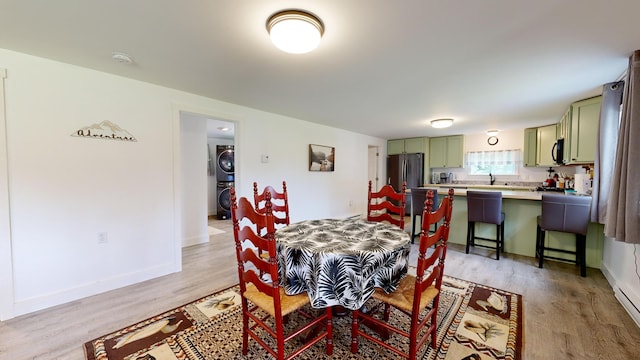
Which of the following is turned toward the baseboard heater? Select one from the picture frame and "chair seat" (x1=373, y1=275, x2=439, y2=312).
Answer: the picture frame

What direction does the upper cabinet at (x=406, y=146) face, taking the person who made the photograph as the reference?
facing the viewer

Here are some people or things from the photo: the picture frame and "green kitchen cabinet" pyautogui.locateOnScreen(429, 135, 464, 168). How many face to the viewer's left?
0

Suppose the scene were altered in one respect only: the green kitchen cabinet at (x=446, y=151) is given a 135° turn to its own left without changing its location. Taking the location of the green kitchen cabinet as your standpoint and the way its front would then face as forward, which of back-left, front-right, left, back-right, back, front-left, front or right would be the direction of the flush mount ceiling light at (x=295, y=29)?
back-right

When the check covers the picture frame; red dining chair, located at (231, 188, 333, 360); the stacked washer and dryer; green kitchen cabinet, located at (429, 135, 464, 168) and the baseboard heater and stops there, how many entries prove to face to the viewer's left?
1

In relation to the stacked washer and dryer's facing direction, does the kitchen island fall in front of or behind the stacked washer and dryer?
in front

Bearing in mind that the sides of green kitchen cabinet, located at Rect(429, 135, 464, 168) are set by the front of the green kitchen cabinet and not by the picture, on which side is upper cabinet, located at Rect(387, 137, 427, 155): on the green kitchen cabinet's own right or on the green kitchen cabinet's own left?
on the green kitchen cabinet's own right

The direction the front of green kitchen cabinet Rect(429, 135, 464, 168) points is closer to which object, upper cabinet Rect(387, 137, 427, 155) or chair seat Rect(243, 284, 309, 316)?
the chair seat

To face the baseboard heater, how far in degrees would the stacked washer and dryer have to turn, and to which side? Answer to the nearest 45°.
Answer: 0° — it already faces it

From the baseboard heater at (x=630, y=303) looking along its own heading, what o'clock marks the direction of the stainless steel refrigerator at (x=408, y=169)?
The stainless steel refrigerator is roughly at 1 o'clock from the baseboard heater.

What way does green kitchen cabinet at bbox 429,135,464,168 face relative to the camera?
toward the camera

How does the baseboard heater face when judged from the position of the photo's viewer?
facing to the left of the viewer

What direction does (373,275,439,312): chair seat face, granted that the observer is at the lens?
facing away from the viewer and to the left of the viewer

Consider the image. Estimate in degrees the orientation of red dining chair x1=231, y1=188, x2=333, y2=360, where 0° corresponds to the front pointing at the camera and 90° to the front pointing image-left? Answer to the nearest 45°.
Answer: approximately 225°

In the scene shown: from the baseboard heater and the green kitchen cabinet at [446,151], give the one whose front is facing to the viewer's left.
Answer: the baseboard heater

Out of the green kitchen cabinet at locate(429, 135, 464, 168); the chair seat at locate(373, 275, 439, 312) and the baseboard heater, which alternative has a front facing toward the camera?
the green kitchen cabinet

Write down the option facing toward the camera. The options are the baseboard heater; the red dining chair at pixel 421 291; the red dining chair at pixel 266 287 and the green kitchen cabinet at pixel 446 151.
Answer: the green kitchen cabinet
